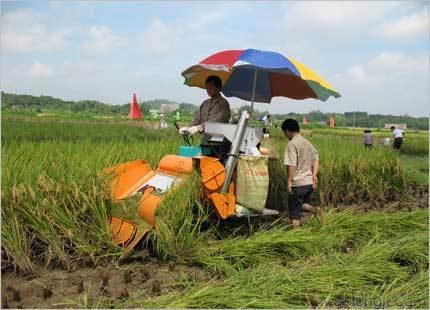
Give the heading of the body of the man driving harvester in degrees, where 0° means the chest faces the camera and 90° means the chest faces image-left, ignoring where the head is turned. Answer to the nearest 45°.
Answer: approximately 45°
